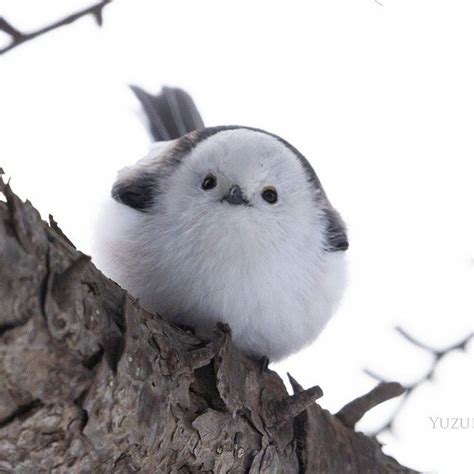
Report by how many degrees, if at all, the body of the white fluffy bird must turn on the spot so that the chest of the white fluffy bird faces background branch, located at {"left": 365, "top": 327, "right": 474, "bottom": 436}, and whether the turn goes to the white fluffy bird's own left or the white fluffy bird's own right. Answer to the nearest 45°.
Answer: approximately 135° to the white fluffy bird's own left

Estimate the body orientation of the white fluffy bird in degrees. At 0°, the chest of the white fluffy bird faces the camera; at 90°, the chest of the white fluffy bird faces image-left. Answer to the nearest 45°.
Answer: approximately 0°
